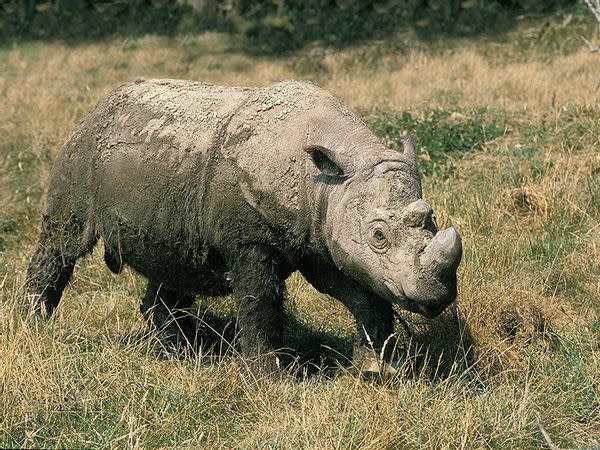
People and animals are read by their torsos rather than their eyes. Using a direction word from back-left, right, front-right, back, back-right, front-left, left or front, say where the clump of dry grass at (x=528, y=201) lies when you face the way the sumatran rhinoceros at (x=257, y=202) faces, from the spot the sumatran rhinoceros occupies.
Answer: left

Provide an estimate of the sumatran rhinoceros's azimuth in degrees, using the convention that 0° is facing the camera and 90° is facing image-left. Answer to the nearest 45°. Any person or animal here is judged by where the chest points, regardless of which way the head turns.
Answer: approximately 315°
